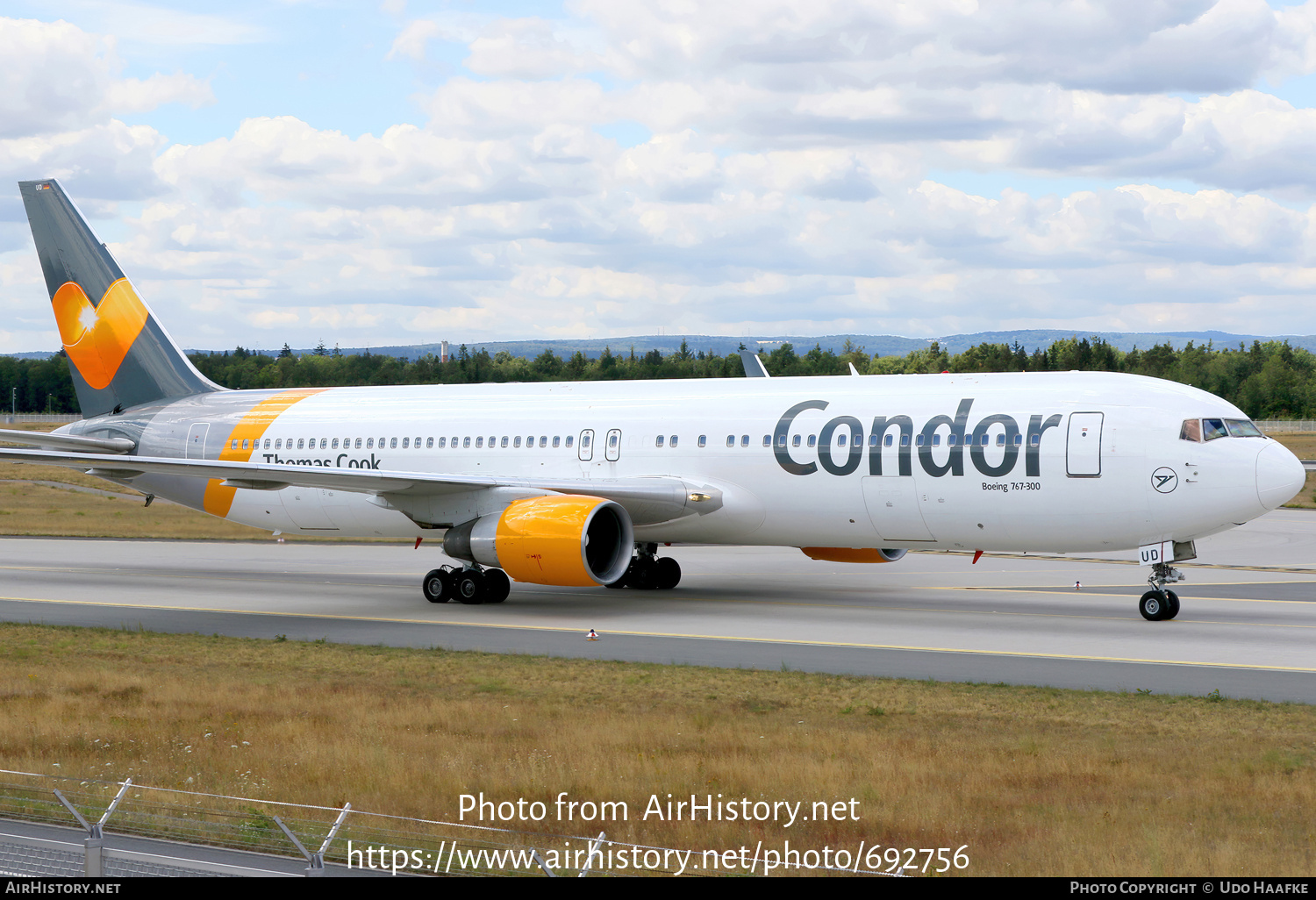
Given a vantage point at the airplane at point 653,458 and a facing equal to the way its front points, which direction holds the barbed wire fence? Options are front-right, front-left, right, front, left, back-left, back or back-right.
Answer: front-right

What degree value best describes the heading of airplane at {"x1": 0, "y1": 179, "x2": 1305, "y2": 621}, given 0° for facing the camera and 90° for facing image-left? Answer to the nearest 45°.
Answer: approximately 315°
